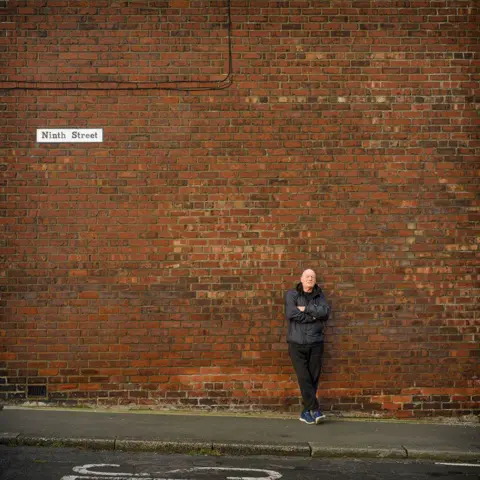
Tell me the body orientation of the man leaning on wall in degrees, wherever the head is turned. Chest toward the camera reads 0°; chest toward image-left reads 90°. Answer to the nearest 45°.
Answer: approximately 0°
